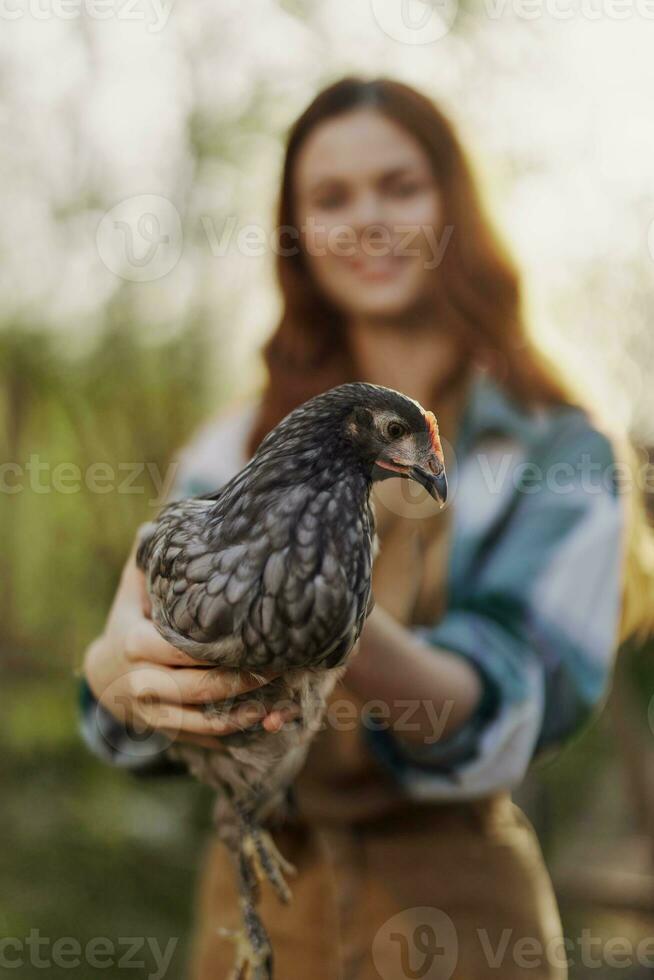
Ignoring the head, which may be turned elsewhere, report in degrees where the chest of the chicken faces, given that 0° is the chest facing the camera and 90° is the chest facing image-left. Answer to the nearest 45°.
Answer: approximately 315°

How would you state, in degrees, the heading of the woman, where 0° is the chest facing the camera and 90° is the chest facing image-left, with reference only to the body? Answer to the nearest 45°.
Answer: approximately 0°
